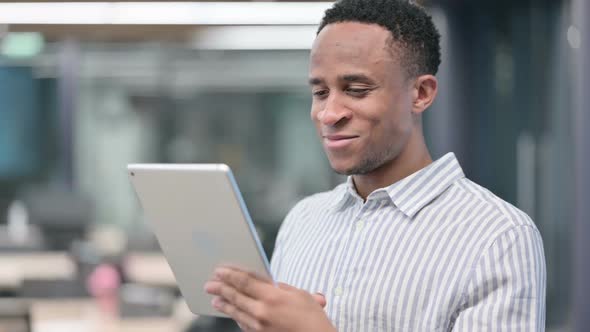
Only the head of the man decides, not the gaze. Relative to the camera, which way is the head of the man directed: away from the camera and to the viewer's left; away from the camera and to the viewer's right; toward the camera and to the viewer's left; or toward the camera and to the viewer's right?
toward the camera and to the viewer's left

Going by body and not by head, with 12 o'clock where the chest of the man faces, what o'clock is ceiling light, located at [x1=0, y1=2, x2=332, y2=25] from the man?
The ceiling light is roughly at 4 o'clock from the man.

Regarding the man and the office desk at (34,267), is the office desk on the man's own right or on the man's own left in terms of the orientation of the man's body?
on the man's own right

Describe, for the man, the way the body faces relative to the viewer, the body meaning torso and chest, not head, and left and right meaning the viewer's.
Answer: facing the viewer and to the left of the viewer

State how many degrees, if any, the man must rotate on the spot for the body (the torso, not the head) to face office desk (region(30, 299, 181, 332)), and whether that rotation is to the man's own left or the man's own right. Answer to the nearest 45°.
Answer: approximately 90° to the man's own right

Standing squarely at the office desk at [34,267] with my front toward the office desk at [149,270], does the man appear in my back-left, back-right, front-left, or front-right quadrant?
front-right

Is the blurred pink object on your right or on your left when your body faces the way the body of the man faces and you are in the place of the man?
on your right

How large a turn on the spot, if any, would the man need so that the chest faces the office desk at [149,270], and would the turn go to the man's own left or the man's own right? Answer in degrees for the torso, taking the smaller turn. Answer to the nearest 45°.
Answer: approximately 90° to the man's own right
